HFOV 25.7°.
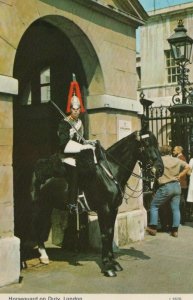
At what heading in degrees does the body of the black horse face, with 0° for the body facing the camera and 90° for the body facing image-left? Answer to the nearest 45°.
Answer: approximately 315°

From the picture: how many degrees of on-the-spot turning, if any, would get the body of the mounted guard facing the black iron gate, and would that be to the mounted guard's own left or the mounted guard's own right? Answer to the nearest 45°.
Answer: approximately 90° to the mounted guard's own left

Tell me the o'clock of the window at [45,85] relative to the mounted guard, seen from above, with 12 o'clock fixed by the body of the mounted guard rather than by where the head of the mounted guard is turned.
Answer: The window is roughly at 7 o'clock from the mounted guard.

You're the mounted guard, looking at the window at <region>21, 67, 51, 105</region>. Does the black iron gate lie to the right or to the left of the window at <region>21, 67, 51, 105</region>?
right

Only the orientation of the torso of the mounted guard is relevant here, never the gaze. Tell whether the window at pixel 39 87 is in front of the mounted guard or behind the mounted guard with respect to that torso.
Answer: behind

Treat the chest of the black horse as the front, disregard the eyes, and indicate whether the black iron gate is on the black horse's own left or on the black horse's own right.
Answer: on the black horse's own left
